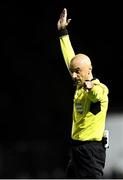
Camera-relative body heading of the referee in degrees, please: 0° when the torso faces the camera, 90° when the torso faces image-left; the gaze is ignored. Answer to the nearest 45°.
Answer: approximately 45°
